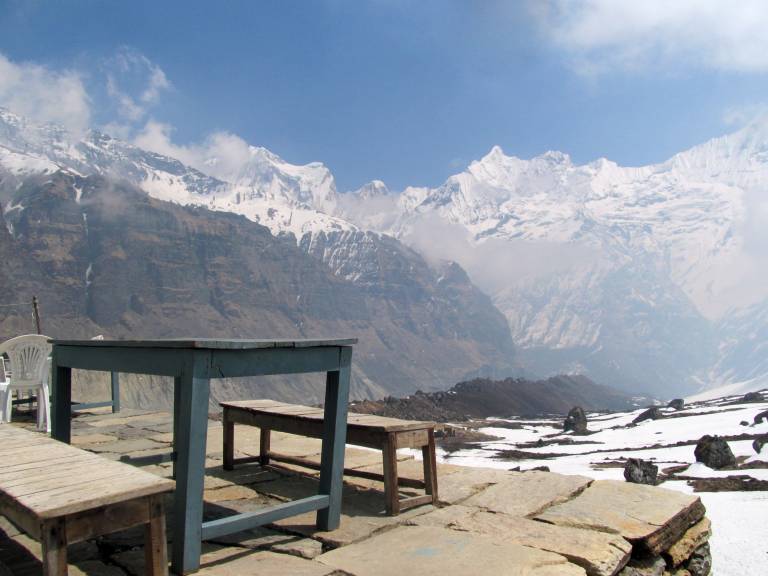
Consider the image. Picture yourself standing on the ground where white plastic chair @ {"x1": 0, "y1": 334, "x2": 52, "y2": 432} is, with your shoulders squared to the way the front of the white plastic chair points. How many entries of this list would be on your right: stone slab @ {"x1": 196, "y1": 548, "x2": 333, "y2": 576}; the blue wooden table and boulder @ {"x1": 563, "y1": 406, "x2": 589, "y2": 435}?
1
